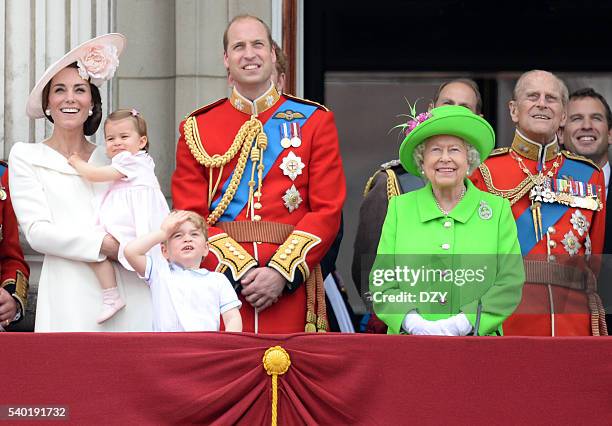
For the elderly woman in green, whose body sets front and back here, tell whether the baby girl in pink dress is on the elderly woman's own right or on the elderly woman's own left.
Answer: on the elderly woman's own right

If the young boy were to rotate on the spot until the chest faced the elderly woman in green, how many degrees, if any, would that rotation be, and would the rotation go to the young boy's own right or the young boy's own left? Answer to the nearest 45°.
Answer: approximately 90° to the young boy's own left

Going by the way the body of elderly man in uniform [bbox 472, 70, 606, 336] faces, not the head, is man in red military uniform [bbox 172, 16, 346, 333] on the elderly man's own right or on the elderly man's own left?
on the elderly man's own right

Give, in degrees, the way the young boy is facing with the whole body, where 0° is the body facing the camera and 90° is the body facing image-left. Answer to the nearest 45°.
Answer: approximately 0°

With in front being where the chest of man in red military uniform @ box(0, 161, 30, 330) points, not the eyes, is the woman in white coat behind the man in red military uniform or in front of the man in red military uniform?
in front

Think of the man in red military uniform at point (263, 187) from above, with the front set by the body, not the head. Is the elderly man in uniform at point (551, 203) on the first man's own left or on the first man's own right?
on the first man's own left
